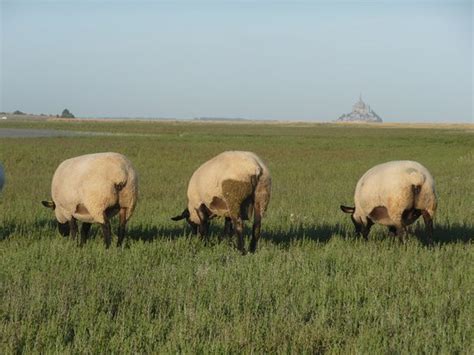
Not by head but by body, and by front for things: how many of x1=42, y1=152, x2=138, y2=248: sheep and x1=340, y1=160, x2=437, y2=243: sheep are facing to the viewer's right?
0

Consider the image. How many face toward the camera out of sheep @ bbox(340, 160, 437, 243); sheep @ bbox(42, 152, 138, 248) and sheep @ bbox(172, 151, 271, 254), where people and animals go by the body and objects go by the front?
0

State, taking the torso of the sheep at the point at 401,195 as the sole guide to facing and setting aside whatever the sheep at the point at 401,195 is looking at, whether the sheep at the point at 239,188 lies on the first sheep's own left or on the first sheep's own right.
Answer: on the first sheep's own left

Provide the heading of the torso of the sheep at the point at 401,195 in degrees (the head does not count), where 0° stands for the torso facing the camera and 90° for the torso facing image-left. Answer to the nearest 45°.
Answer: approximately 135°

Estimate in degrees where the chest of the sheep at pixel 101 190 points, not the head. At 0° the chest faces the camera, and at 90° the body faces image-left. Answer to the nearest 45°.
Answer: approximately 135°

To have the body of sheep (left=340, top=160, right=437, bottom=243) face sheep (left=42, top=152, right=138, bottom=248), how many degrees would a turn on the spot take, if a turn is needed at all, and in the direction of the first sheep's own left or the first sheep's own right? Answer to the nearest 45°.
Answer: approximately 45° to the first sheep's own left

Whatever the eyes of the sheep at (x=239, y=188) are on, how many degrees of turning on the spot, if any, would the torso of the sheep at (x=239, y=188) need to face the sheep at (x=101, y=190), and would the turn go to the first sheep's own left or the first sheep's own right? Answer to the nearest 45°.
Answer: approximately 45° to the first sheep's own left

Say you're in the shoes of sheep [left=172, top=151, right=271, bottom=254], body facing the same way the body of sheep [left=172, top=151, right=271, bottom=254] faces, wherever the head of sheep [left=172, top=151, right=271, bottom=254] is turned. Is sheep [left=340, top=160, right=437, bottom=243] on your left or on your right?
on your right

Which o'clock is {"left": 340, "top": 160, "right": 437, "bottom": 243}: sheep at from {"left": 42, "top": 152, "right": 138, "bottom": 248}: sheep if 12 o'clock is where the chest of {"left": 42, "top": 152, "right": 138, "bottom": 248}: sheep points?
{"left": 340, "top": 160, "right": 437, "bottom": 243}: sheep is roughly at 5 o'clock from {"left": 42, "top": 152, "right": 138, "bottom": 248}: sheep.

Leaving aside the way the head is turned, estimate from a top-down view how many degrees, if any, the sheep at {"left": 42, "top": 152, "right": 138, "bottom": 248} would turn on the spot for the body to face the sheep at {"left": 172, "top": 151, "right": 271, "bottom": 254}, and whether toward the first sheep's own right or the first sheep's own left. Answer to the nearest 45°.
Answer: approximately 135° to the first sheep's own right

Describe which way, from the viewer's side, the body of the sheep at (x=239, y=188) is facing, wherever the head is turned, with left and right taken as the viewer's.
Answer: facing away from the viewer and to the left of the viewer

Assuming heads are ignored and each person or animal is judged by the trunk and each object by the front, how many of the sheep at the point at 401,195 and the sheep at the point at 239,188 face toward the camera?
0
